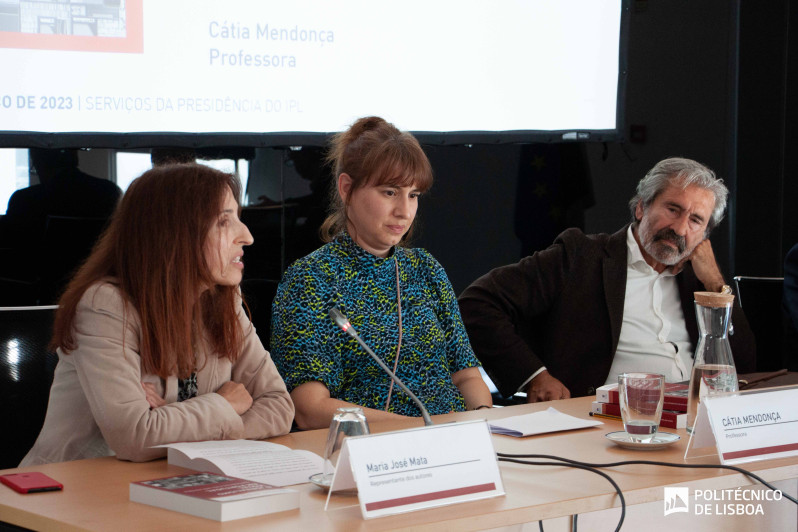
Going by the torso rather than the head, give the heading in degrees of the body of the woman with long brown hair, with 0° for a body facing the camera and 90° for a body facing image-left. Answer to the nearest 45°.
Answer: approximately 315°

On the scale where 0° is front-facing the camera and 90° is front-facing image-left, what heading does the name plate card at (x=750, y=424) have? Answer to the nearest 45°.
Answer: approximately 315°

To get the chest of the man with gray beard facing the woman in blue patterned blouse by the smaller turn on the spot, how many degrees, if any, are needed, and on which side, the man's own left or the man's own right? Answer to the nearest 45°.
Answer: approximately 90° to the man's own right

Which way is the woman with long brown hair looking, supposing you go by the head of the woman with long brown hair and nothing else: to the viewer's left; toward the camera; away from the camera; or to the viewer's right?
to the viewer's right

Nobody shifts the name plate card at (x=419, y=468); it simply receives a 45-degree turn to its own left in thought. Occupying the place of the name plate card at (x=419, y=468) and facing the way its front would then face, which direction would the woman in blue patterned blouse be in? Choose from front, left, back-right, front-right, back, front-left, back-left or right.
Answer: left

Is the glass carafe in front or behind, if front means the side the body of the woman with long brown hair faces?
in front

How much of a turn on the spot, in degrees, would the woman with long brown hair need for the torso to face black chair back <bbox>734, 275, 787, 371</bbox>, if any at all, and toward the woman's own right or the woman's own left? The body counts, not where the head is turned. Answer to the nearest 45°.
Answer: approximately 90° to the woman's own left

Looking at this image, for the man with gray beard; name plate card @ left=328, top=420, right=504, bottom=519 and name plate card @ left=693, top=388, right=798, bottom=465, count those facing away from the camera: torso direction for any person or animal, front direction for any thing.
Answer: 0

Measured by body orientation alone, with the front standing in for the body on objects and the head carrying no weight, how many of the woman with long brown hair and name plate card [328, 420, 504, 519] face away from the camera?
0

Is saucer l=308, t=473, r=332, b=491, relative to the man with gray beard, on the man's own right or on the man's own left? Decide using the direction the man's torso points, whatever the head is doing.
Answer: on the man's own right
